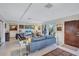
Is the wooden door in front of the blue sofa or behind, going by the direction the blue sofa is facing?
behind

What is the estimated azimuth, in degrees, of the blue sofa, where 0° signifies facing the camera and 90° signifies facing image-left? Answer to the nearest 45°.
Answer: approximately 135°
